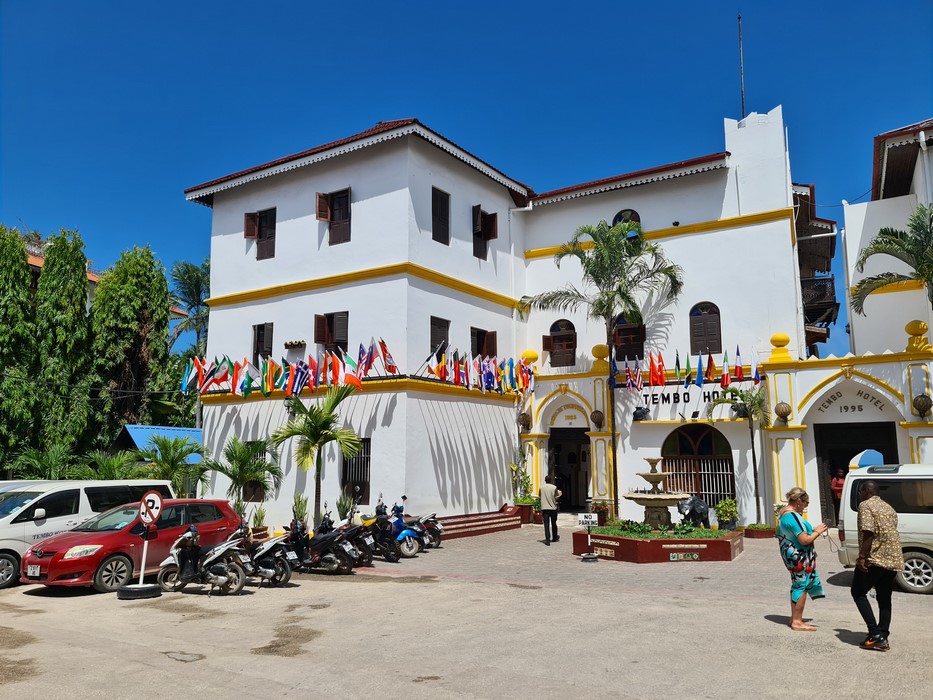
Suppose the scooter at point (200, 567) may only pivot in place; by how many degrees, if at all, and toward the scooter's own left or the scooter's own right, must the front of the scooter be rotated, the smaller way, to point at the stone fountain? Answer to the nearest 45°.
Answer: approximately 180°

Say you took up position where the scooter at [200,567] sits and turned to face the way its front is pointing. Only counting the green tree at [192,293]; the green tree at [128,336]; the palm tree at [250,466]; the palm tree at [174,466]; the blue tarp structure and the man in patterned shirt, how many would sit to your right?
5

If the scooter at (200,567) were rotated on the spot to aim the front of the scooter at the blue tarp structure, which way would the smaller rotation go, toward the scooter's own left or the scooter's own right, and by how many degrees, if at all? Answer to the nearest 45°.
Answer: approximately 90° to the scooter's own right

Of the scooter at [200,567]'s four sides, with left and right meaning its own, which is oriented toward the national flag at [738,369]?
back

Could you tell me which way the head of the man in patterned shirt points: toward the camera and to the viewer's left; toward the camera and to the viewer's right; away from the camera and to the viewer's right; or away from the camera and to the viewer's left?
away from the camera and to the viewer's left

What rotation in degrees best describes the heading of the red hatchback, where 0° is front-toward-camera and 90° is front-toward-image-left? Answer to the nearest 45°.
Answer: approximately 45°

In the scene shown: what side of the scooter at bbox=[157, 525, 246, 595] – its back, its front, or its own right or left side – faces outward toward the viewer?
left
